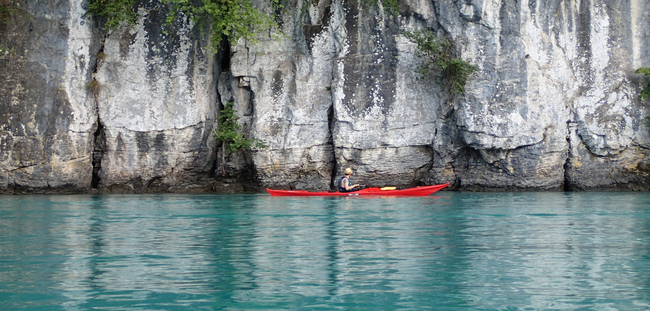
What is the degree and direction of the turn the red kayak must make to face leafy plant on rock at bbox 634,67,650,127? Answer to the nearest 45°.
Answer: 0° — it already faces it

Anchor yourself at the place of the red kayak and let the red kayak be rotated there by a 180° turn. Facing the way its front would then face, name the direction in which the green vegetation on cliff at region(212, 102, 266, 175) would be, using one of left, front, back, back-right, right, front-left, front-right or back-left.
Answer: front-right

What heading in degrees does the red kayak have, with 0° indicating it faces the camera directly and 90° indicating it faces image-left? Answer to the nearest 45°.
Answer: approximately 270°

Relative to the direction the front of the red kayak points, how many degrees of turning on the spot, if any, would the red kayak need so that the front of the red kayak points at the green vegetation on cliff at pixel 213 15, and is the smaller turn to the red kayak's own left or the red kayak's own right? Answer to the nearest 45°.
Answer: approximately 135° to the red kayak's own left
